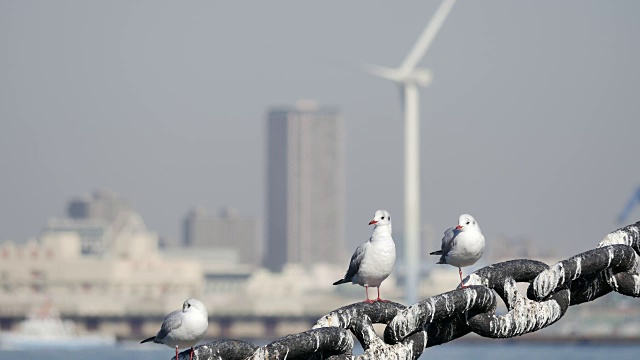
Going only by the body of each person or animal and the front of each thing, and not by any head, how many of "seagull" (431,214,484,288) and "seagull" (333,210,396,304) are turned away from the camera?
0

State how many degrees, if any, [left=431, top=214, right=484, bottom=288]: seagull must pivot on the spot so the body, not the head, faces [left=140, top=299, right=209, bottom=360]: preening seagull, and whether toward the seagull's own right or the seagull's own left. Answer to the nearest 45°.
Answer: approximately 90° to the seagull's own right

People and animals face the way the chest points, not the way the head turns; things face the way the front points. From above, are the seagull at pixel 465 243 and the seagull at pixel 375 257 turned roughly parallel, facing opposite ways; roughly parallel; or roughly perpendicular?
roughly parallel

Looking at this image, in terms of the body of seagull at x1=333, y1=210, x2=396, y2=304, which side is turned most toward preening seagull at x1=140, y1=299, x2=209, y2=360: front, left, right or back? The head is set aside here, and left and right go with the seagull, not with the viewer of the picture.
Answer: right

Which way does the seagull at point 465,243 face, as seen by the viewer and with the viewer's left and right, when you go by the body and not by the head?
facing the viewer and to the right of the viewer
